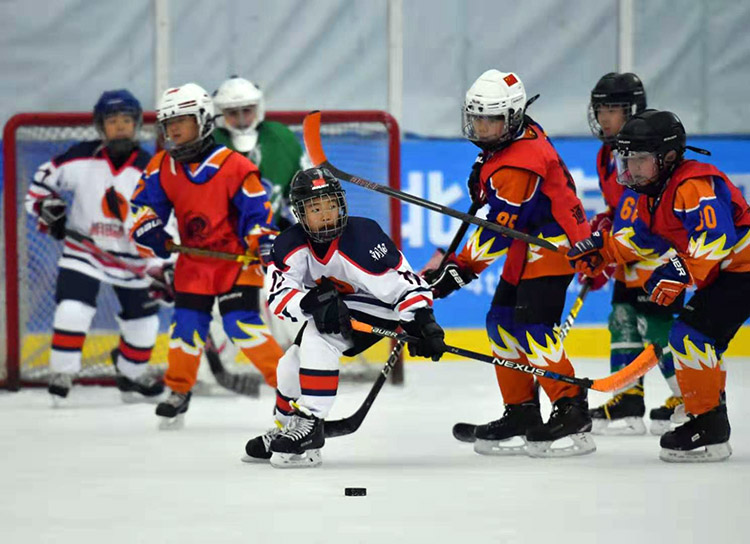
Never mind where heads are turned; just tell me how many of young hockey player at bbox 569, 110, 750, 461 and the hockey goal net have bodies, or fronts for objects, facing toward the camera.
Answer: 1

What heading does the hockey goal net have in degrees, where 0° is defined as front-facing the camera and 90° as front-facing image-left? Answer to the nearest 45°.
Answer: approximately 0°

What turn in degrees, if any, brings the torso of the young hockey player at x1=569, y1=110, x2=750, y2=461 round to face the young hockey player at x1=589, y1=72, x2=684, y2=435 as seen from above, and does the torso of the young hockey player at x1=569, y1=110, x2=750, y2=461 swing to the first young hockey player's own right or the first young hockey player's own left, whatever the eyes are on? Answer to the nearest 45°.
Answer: approximately 90° to the first young hockey player's own right

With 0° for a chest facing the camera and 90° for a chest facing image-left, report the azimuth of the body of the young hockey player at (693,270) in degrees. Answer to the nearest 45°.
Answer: approximately 90°

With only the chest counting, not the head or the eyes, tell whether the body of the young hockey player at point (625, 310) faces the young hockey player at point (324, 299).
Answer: yes

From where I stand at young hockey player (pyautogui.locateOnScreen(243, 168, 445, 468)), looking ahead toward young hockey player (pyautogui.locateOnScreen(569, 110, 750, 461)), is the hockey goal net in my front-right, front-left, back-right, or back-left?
back-left
